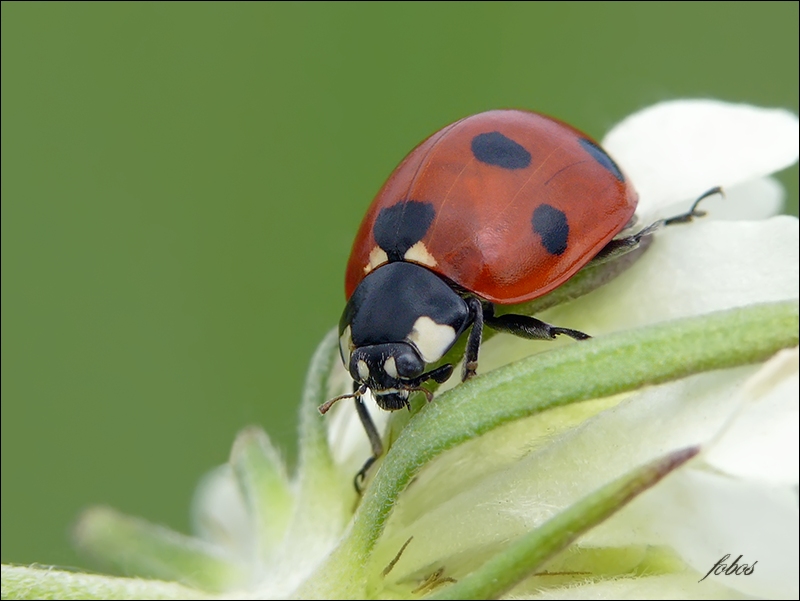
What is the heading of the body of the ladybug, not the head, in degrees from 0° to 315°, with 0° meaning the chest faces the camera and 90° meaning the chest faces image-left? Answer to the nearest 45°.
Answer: approximately 45°
